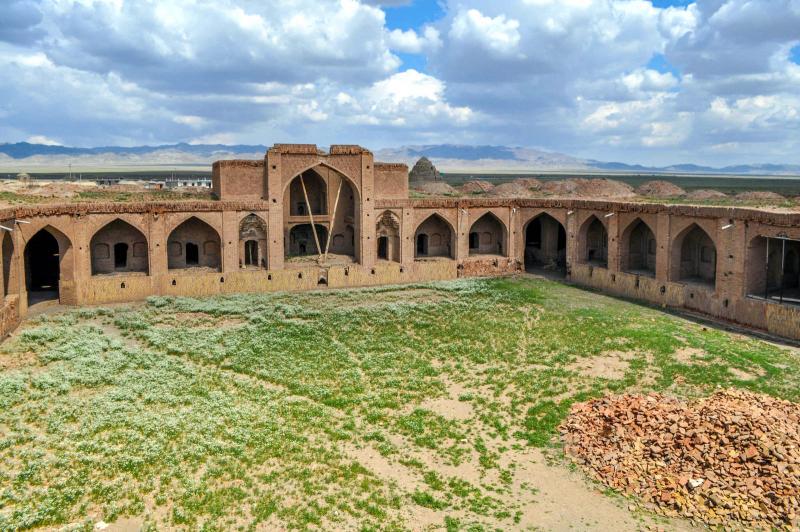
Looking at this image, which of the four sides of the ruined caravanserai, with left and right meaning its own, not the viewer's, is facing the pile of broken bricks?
front

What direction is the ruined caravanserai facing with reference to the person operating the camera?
facing the viewer
